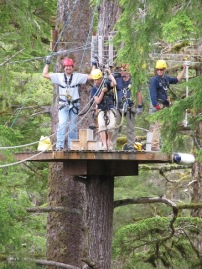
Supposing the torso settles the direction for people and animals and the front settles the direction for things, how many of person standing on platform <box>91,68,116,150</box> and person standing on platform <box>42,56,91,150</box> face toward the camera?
2

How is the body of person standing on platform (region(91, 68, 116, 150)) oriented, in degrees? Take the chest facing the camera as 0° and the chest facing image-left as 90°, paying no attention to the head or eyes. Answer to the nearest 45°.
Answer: approximately 0°

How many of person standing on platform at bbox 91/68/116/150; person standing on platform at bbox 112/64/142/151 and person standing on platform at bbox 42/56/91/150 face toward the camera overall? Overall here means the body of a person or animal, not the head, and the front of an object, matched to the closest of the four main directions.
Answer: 3
